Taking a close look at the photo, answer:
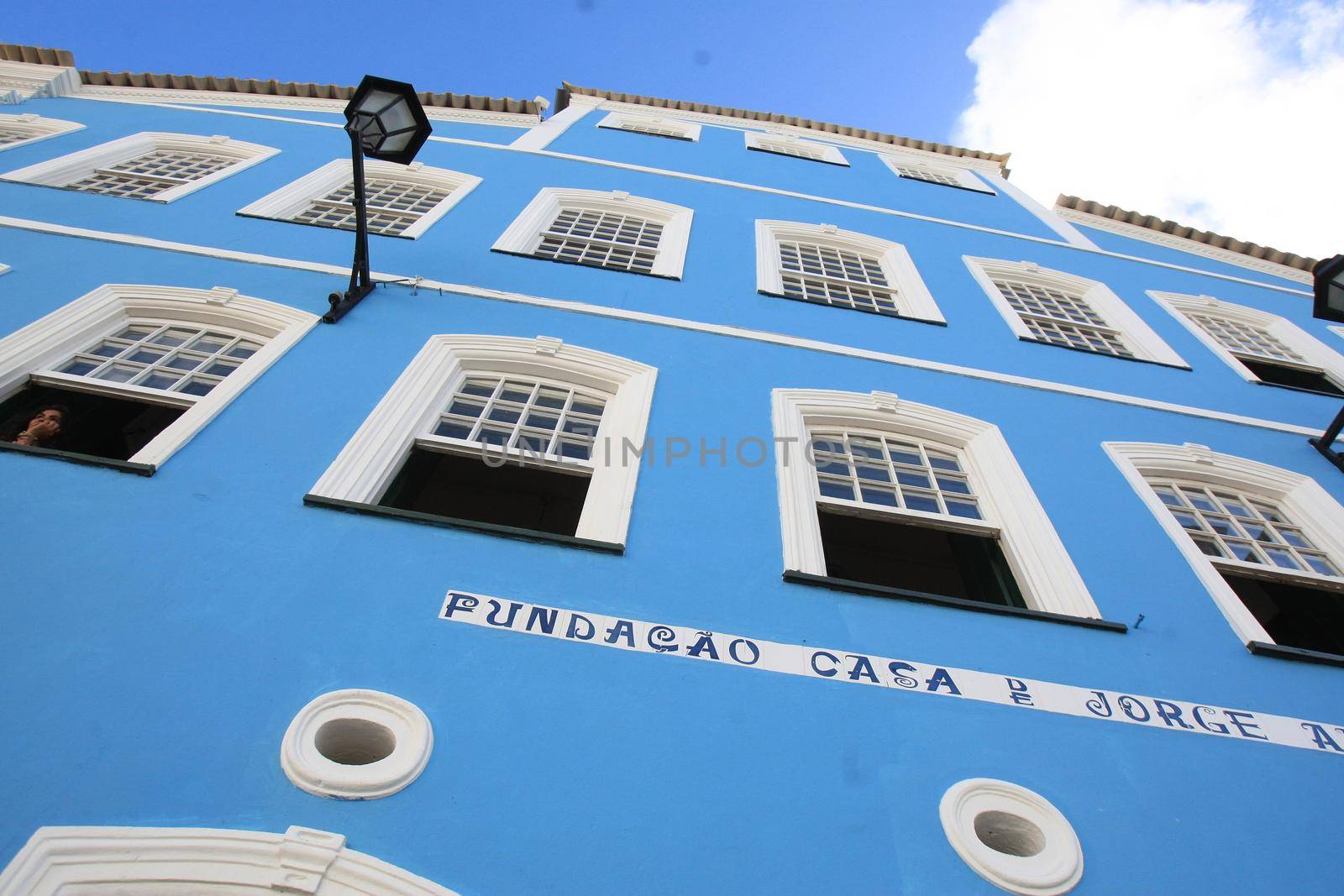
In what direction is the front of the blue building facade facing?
toward the camera

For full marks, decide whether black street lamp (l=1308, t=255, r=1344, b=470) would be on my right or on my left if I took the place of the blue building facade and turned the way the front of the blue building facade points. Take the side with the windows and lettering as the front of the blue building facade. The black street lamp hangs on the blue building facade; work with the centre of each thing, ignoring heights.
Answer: on my left
